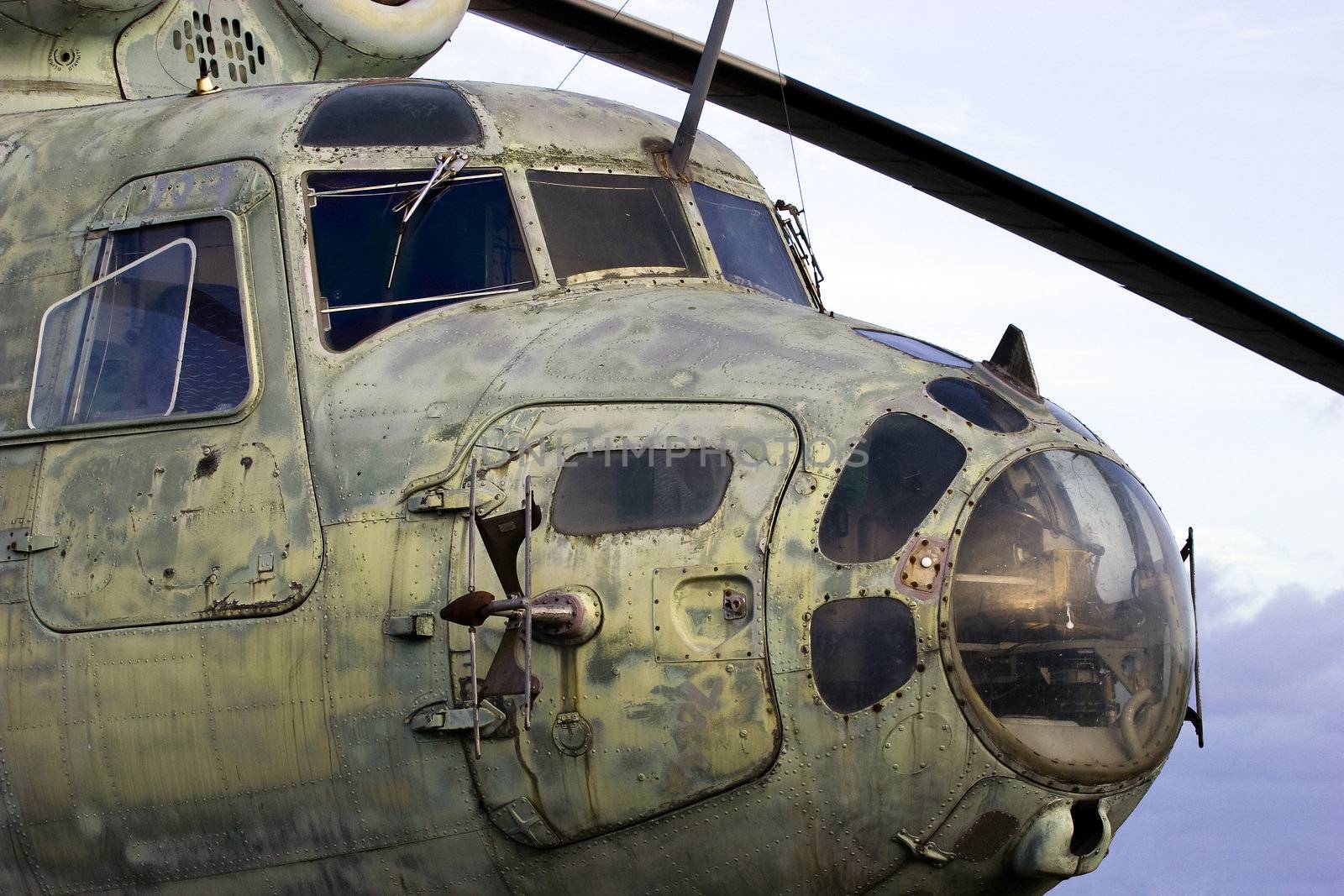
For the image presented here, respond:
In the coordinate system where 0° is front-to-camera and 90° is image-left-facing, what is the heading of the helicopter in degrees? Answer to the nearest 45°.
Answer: approximately 315°
